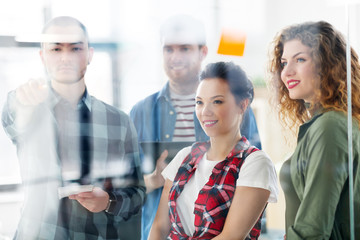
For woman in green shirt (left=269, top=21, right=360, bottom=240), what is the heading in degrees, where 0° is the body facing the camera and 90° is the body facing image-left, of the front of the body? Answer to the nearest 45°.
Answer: approximately 90°

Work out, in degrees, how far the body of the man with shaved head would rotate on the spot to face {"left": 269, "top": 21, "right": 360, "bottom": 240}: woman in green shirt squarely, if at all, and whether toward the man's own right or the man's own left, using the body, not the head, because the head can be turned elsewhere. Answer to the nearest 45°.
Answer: approximately 90° to the man's own left

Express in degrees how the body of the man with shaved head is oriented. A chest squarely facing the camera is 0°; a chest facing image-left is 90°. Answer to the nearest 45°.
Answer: approximately 0°

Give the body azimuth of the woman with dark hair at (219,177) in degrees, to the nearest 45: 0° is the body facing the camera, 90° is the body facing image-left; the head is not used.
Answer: approximately 45°
